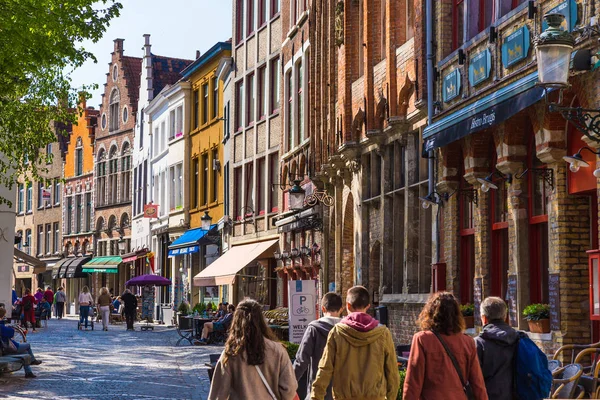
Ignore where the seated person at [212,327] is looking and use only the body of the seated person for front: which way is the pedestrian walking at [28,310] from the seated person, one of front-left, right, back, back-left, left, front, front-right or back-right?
front-right

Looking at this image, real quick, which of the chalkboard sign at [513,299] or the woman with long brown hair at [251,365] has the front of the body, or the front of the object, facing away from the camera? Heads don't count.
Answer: the woman with long brown hair

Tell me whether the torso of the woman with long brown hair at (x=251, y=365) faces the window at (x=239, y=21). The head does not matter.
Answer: yes

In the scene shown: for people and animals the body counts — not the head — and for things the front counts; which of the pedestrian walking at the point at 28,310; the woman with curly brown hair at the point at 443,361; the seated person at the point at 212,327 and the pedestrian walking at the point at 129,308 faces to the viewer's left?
the seated person

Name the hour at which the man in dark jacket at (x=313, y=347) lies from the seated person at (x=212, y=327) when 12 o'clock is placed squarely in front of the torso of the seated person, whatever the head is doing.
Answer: The man in dark jacket is roughly at 9 o'clock from the seated person.

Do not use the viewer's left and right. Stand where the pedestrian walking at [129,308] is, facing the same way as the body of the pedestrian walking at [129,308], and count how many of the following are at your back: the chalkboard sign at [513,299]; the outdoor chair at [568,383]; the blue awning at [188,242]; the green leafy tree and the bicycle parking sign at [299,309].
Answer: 4

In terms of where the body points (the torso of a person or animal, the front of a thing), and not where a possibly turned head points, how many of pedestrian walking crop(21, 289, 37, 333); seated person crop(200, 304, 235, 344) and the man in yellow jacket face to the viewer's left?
1

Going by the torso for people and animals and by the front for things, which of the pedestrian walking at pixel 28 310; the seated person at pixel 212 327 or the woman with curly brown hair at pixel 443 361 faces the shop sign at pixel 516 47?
the woman with curly brown hair

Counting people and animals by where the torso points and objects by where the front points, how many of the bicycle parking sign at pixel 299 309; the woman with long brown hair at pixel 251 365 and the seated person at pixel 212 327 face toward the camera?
1

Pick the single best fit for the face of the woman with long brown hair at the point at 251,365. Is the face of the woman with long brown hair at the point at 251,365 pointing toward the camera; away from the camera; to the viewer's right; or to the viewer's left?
away from the camera

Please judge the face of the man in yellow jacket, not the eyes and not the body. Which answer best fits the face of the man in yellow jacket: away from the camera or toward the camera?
away from the camera

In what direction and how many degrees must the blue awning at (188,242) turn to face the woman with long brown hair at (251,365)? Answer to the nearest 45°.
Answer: approximately 45° to its left

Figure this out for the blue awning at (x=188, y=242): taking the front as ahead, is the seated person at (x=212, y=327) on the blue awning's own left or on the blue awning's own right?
on the blue awning's own left

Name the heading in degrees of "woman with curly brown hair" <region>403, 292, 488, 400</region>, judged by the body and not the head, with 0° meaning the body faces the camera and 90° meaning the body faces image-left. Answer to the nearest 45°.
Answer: approximately 180°

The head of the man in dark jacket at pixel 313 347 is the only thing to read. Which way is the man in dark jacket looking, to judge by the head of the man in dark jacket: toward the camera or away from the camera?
away from the camera
